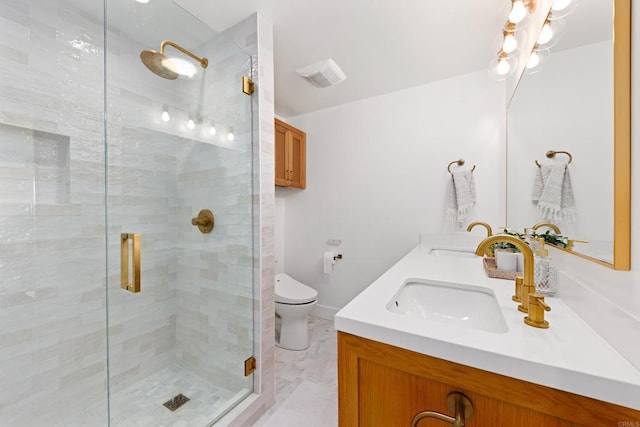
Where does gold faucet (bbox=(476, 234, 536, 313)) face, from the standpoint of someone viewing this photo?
facing to the left of the viewer

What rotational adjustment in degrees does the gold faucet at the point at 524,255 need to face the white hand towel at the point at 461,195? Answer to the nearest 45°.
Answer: approximately 90° to its right

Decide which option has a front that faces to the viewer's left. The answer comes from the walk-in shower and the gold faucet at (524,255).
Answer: the gold faucet

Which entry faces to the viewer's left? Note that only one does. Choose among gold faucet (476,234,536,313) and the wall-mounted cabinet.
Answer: the gold faucet

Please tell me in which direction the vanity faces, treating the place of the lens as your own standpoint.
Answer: facing to the left of the viewer

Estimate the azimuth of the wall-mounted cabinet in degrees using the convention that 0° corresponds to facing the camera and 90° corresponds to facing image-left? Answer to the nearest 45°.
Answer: approximately 315°
